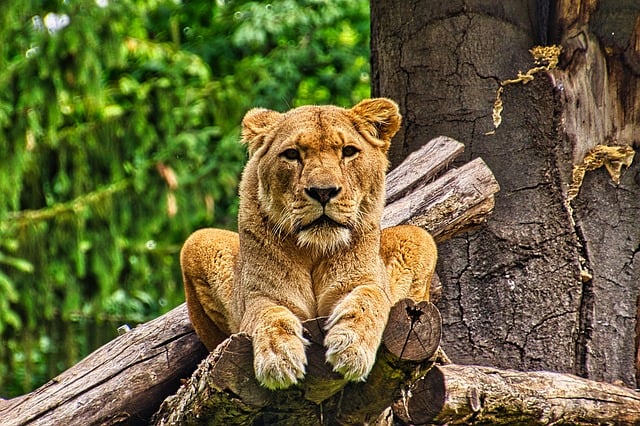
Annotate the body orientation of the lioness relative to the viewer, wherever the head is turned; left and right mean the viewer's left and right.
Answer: facing the viewer

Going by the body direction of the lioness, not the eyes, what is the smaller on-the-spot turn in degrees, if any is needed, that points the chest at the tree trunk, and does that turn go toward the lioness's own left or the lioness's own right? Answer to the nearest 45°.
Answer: approximately 135° to the lioness's own left

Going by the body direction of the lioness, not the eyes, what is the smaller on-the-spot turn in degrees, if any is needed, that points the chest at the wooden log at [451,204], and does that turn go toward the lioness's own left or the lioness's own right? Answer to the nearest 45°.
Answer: approximately 135° to the lioness's own left

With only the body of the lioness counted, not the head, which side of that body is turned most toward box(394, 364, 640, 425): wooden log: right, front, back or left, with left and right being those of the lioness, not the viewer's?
left

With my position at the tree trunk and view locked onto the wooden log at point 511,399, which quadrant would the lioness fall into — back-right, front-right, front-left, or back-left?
front-right

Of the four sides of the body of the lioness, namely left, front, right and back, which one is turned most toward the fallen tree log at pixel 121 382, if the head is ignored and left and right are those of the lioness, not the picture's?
right
